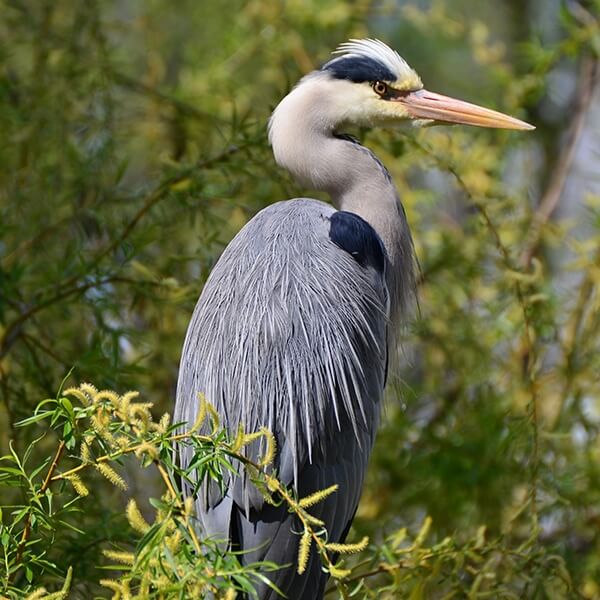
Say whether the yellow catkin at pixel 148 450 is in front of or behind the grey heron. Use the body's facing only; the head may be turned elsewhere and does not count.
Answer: behind

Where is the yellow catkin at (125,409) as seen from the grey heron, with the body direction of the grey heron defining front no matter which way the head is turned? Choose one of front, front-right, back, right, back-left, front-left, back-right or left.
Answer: back-right

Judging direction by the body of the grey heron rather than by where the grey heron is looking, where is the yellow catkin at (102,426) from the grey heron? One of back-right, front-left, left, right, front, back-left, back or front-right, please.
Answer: back-right

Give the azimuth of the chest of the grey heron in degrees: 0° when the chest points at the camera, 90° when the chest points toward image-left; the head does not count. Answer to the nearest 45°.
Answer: approximately 225°

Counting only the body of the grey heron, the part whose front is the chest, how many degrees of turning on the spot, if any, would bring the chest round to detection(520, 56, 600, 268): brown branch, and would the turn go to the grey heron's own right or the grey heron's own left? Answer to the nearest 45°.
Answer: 0° — it already faces it
